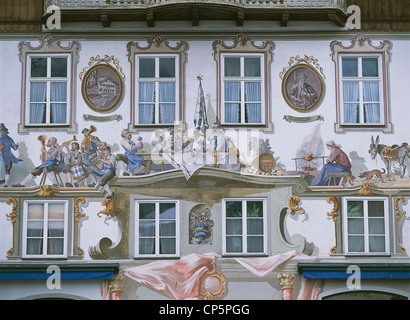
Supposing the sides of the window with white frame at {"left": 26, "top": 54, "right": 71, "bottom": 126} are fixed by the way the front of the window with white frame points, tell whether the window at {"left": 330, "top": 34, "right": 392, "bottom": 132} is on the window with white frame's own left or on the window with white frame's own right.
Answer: on the window with white frame's own left

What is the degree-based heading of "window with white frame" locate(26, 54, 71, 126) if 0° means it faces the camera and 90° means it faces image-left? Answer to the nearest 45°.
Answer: approximately 0°

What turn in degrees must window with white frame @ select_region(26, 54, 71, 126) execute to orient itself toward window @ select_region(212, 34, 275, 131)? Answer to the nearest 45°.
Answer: approximately 90° to its left

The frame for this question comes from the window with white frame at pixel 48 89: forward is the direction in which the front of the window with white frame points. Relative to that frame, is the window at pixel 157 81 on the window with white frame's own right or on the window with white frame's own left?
on the window with white frame's own left
